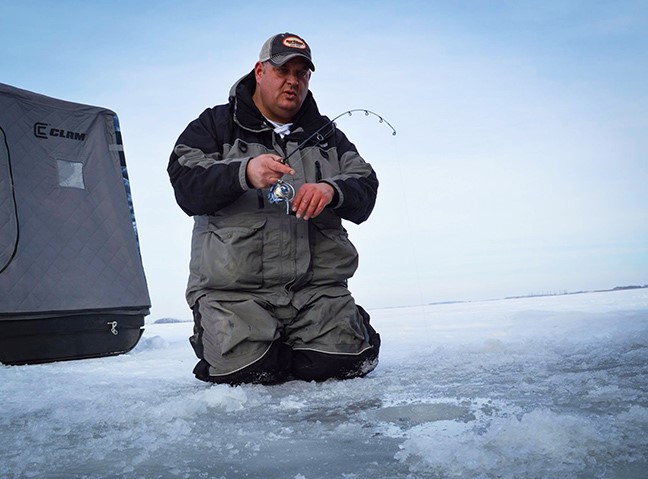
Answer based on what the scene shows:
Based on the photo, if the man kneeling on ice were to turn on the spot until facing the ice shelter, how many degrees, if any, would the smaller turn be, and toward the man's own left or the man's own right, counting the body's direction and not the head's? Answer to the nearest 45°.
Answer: approximately 135° to the man's own right

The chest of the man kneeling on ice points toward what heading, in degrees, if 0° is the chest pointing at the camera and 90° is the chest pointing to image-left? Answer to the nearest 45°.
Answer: approximately 0°
